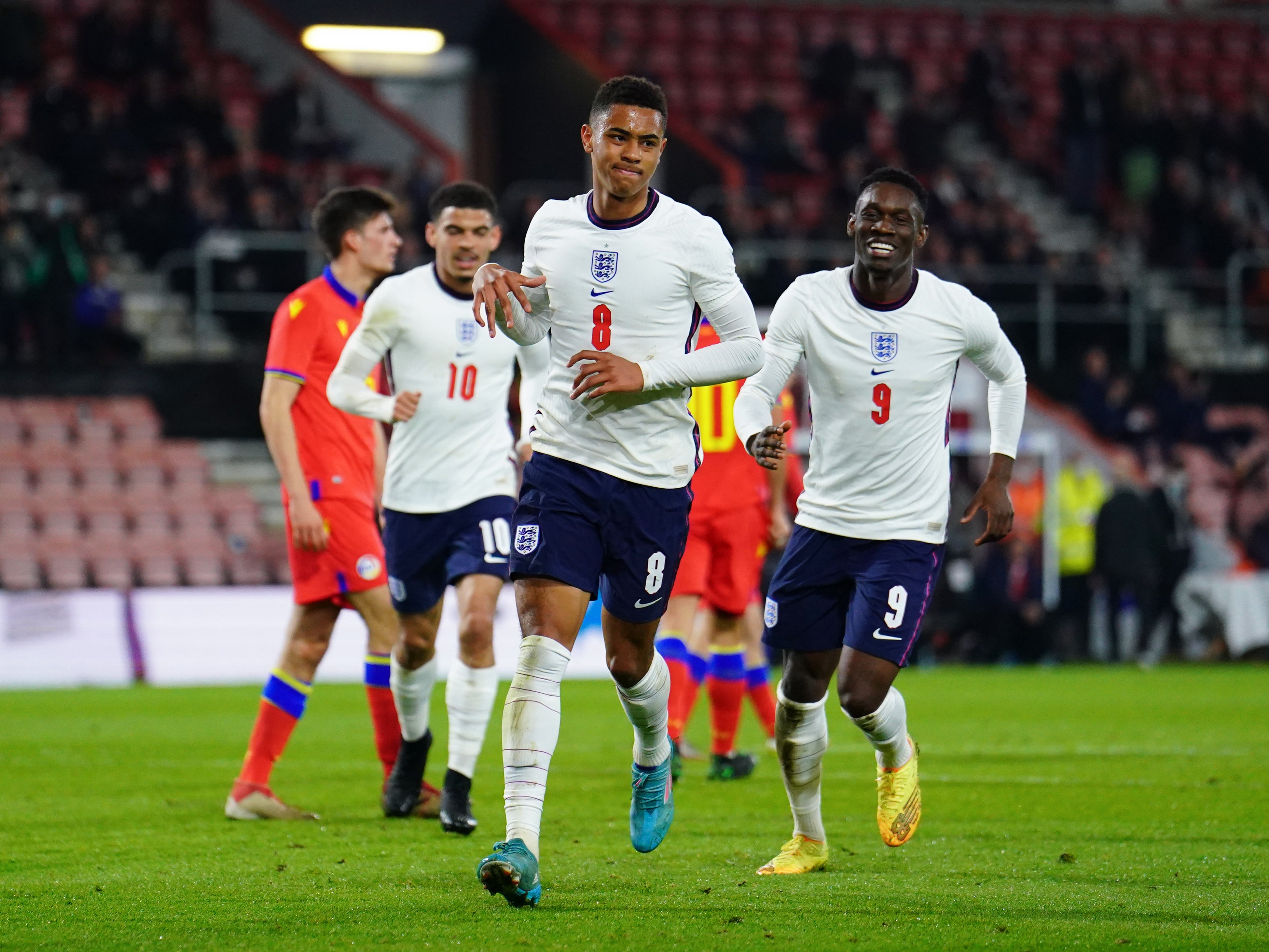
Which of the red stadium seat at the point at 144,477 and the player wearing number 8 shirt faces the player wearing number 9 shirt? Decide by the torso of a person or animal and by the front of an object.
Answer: the red stadium seat

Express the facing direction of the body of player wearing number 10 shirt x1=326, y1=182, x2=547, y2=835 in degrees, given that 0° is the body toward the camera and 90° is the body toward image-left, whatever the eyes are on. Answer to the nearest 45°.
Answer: approximately 0°

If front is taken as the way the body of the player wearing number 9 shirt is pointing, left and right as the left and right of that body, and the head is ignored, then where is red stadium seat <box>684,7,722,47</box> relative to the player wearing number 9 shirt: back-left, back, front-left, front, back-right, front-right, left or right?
back

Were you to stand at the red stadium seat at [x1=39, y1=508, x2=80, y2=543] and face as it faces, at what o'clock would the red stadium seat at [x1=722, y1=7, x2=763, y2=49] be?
the red stadium seat at [x1=722, y1=7, x2=763, y2=49] is roughly at 8 o'clock from the red stadium seat at [x1=39, y1=508, x2=80, y2=543].

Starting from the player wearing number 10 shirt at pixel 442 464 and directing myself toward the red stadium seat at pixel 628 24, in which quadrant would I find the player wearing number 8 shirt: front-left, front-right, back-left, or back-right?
back-right

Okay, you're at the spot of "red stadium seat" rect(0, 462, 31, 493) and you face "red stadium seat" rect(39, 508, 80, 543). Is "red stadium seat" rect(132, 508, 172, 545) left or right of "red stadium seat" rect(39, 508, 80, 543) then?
left

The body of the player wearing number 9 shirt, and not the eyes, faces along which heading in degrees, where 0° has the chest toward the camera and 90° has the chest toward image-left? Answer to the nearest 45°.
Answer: approximately 0°
